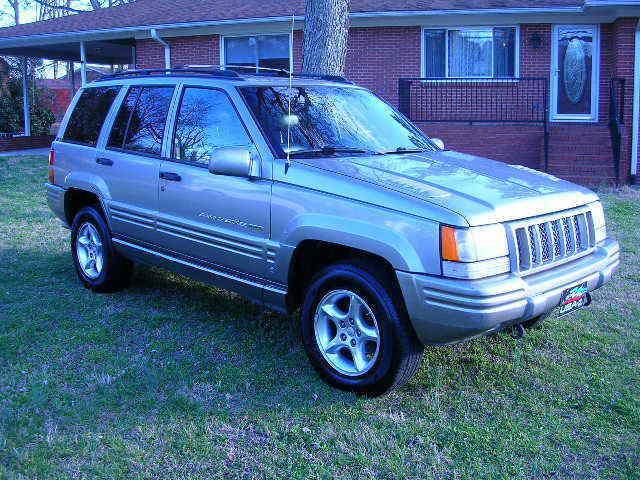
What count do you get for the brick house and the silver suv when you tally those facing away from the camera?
0

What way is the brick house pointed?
toward the camera

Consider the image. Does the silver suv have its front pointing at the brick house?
no

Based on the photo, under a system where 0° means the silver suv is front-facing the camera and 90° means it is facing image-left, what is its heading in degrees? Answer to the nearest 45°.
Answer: approximately 315°

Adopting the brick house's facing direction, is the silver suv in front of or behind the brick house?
in front

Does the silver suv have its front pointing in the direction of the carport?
no
